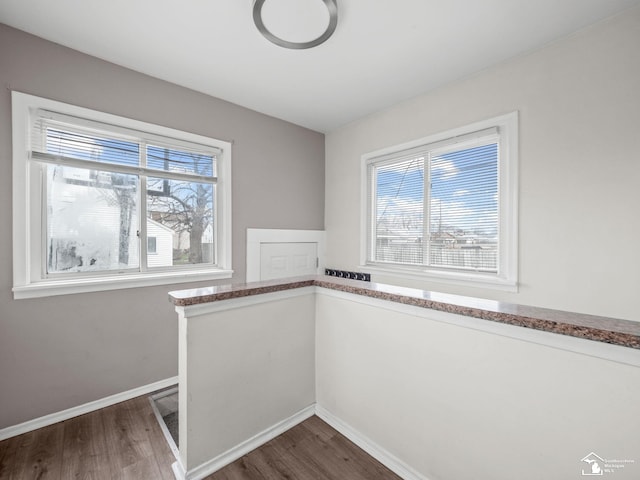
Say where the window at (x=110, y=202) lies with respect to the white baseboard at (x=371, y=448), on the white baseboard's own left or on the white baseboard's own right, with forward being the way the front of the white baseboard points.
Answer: on the white baseboard's own right

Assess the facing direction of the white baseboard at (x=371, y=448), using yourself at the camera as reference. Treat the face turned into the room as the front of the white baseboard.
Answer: facing the viewer and to the left of the viewer

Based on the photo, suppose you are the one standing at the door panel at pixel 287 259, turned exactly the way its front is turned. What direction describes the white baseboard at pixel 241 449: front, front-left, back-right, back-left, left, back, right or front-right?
front-right

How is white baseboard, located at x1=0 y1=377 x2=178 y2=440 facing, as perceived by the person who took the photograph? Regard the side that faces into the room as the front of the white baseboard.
facing the viewer and to the right of the viewer

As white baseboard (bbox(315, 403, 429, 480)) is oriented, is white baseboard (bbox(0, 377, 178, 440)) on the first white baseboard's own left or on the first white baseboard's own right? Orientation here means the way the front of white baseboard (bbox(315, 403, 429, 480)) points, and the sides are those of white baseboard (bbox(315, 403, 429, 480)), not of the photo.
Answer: on the first white baseboard's own right

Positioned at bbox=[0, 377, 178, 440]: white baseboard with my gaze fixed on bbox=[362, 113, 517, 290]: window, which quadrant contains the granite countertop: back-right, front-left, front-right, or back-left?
front-right

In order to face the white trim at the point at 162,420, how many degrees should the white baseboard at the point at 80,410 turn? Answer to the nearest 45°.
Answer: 0° — it already faces it

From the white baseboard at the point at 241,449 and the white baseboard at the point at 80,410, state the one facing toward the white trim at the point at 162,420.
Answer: the white baseboard at the point at 80,410

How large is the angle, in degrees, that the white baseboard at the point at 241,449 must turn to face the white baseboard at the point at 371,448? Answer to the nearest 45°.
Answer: approximately 45° to its left

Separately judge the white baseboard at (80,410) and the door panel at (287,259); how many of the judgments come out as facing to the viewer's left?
0

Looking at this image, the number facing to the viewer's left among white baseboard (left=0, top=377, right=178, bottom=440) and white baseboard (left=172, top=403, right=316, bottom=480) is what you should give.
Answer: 0

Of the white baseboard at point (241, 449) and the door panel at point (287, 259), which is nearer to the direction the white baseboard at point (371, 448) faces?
the white baseboard

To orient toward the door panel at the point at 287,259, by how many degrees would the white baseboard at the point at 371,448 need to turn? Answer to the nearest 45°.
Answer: approximately 90° to its right
